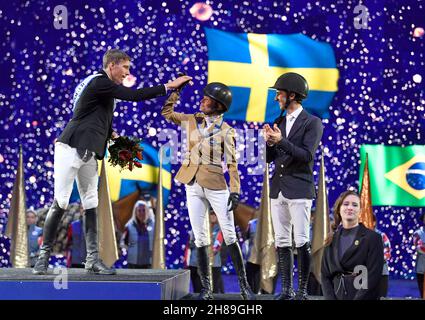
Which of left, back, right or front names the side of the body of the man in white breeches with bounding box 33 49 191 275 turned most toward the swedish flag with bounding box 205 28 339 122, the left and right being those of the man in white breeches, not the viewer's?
left

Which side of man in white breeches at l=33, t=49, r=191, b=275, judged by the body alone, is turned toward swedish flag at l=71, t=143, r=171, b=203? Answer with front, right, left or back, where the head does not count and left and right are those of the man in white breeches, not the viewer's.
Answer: left

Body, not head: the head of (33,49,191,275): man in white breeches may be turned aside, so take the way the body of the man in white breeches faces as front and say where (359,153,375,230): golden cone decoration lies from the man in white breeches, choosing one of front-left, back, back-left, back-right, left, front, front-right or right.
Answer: front-left

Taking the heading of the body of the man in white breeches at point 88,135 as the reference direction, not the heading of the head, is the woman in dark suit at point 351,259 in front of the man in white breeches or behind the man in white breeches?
in front

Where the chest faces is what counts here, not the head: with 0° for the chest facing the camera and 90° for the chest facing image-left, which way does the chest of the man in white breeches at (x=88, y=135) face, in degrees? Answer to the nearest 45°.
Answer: approximately 270°

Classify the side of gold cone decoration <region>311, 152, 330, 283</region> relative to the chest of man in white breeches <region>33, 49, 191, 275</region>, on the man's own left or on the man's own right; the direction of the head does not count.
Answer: on the man's own left

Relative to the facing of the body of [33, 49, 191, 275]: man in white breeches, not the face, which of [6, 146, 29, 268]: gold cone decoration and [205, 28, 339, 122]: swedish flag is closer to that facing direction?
the swedish flag

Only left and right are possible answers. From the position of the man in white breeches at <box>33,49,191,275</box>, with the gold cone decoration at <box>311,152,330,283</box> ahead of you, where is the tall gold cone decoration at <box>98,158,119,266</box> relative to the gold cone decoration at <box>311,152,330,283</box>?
left

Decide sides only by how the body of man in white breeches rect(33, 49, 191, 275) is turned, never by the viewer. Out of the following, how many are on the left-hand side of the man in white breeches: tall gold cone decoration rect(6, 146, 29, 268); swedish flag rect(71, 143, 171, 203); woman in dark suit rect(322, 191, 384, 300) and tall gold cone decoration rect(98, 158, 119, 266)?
3
